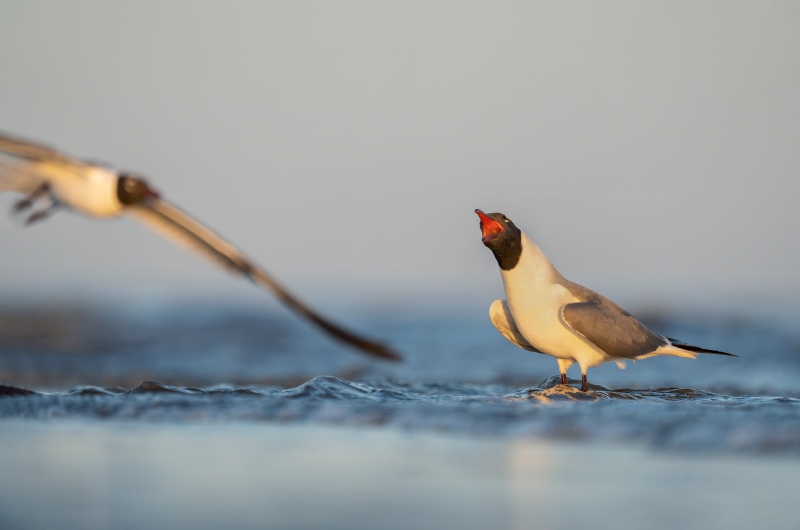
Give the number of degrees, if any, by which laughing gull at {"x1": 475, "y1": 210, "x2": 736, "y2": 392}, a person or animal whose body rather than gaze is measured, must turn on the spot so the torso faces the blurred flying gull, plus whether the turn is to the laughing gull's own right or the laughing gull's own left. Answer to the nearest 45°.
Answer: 0° — it already faces it

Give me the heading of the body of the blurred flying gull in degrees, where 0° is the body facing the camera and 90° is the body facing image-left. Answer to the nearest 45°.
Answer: approximately 315°

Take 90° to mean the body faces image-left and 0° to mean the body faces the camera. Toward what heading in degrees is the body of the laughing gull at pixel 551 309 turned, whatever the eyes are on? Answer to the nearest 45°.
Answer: approximately 45°

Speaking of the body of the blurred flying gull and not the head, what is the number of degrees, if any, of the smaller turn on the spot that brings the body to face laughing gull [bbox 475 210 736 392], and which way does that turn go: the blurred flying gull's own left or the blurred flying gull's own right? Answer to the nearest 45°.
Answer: approximately 45° to the blurred flying gull's own left

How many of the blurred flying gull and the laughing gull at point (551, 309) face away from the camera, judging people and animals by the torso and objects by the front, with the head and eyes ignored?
0
